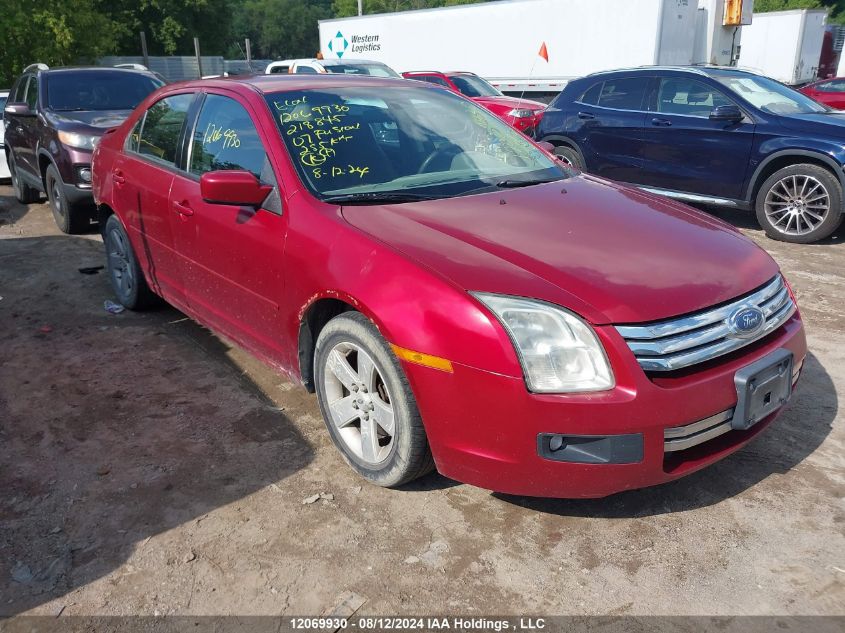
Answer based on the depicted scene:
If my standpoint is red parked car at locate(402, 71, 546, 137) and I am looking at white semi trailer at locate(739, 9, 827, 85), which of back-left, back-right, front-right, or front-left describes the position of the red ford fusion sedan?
back-right

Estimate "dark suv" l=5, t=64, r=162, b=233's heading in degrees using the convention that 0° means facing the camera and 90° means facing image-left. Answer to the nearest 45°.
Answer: approximately 315°

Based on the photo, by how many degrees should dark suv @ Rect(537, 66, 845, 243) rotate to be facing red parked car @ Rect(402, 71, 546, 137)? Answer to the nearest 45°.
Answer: approximately 180°

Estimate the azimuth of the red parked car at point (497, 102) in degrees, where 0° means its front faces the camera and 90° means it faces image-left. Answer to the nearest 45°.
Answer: approximately 315°

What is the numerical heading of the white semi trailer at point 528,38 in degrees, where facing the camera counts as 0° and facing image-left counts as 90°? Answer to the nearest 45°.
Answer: approximately 315°

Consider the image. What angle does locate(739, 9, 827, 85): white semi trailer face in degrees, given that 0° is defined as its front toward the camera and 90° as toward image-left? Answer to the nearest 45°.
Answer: approximately 315°

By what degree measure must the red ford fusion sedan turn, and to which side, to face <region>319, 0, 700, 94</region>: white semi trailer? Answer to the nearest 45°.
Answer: approximately 135° to its left

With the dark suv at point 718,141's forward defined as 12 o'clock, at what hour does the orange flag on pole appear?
The orange flag on pole is roughly at 7 o'clock from the dark suv.

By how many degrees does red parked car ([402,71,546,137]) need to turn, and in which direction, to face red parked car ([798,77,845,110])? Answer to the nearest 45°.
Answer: approximately 90° to its left
